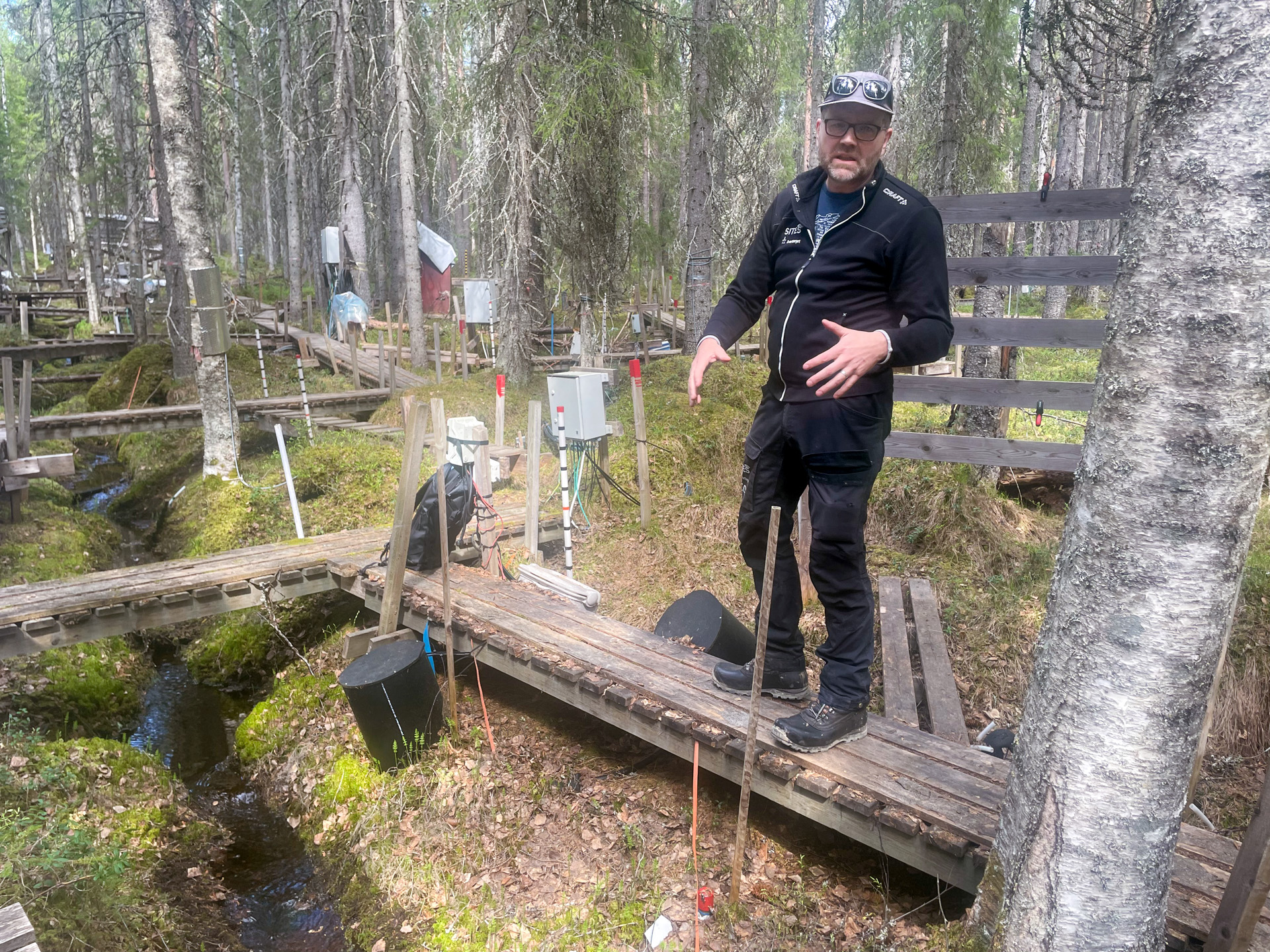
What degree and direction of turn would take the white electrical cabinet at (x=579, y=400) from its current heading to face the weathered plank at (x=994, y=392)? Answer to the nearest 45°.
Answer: approximately 90° to its left

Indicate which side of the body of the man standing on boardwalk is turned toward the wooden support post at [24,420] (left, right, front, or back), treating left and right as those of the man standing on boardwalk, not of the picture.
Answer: right

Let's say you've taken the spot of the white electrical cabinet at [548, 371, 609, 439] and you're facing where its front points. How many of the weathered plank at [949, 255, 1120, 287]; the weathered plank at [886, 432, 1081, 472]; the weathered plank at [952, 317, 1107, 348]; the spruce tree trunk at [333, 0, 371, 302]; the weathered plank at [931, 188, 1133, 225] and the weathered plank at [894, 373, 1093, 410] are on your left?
5

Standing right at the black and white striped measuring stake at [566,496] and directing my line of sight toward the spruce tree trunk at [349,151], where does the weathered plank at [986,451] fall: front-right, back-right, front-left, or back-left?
back-right

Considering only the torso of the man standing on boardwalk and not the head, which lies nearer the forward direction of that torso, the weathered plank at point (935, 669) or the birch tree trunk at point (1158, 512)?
the birch tree trunk

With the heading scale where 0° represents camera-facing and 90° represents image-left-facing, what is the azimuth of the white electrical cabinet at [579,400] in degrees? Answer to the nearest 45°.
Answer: approximately 45°

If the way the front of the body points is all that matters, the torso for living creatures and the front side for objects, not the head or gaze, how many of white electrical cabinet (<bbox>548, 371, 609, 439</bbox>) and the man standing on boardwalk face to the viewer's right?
0

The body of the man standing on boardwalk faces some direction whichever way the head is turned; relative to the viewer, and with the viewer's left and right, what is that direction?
facing the viewer and to the left of the viewer

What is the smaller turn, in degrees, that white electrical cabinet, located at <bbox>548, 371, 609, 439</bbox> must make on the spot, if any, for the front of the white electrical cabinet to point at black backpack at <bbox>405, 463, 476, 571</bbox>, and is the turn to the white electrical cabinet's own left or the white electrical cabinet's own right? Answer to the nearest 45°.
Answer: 0° — it already faces it

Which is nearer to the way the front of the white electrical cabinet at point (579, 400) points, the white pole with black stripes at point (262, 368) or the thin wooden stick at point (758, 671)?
the thin wooden stick
